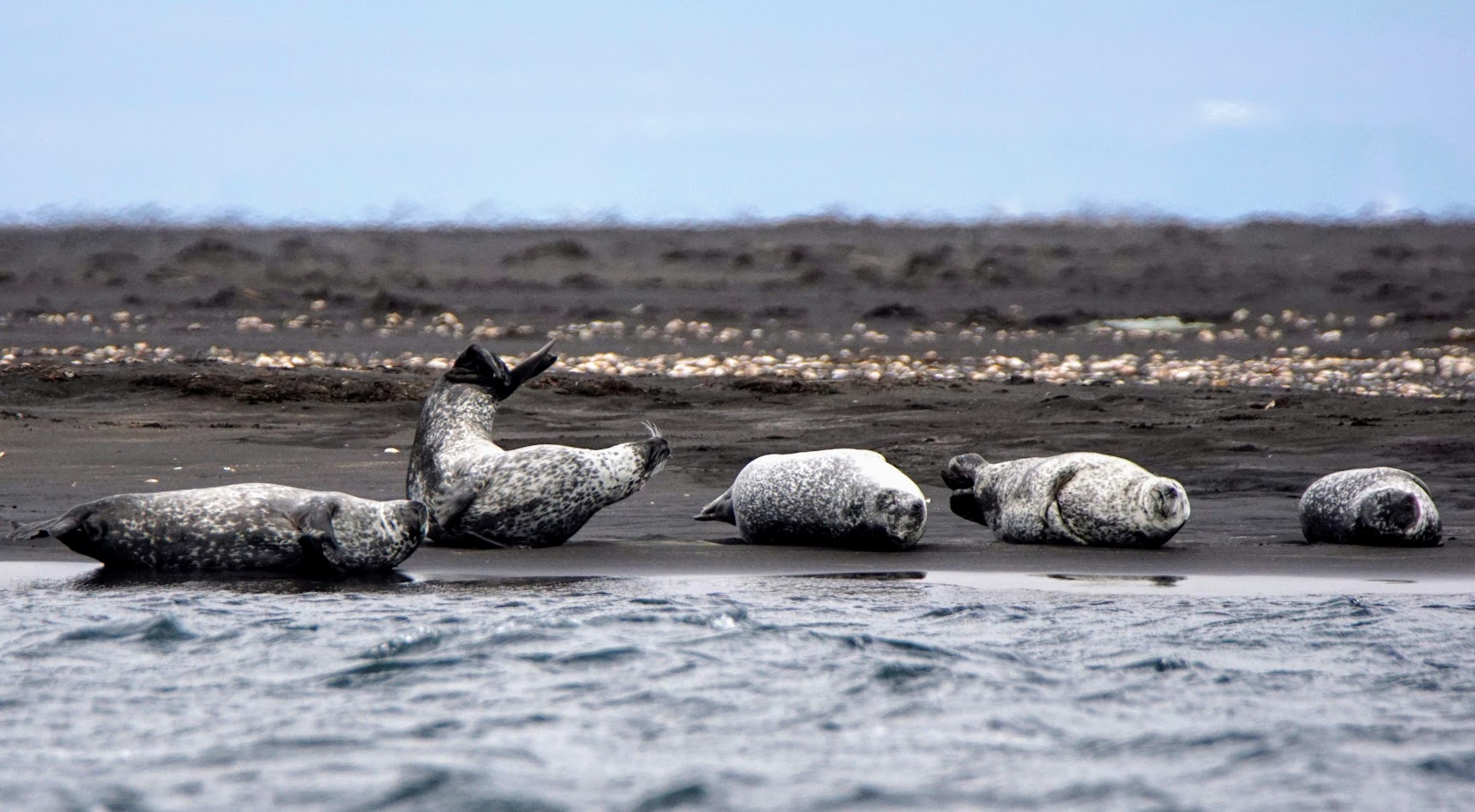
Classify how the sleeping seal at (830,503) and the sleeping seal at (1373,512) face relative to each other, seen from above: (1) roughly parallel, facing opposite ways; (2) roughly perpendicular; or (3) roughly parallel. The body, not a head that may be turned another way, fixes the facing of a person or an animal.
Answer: roughly parallel

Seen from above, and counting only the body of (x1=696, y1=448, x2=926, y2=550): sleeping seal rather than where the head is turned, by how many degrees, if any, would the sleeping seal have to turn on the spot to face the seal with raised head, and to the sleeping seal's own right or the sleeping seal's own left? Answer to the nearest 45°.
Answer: approximately 135° to the sleeping seal's own right

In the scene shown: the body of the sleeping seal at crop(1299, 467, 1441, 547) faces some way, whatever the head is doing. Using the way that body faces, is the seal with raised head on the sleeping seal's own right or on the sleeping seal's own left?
on the sleeping seal's own right

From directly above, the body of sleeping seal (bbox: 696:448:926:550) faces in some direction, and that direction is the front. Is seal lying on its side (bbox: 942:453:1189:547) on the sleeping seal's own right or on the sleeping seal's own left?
on the sleeping seal's own left

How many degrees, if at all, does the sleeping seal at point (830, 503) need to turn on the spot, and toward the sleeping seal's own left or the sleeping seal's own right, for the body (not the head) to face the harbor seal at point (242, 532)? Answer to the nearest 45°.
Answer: approximately 135° to the sleeping seal's own right

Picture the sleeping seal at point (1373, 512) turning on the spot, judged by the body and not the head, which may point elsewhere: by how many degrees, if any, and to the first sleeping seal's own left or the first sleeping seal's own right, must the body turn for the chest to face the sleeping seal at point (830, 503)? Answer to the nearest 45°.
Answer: approximately 135° to the first sleeping seal's own right

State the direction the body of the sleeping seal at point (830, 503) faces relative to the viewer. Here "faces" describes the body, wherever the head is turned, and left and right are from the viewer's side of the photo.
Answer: facing the viewer and to the right of the viewer

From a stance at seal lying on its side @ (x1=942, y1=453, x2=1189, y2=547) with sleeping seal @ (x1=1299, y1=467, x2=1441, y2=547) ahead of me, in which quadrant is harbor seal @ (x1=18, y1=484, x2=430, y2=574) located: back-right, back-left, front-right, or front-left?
back-right

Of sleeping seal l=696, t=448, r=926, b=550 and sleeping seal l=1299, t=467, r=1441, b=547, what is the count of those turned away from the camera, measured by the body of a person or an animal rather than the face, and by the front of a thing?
0

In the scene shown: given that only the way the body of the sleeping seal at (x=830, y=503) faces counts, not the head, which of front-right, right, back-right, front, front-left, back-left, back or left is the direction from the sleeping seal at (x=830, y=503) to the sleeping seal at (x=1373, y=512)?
front-left

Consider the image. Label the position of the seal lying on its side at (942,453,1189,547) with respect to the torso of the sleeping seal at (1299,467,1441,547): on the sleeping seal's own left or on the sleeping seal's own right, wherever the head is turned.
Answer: on the sleeping seal's own right
